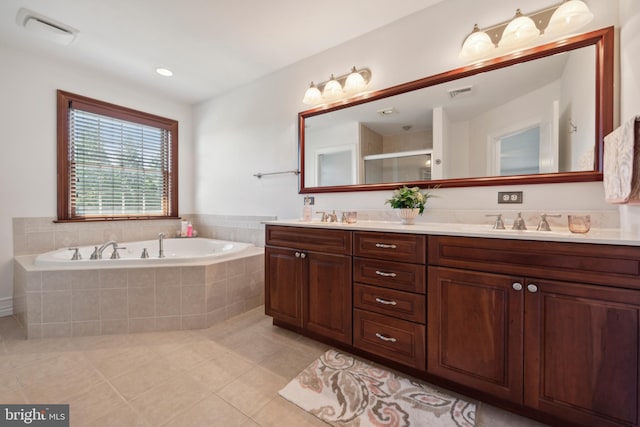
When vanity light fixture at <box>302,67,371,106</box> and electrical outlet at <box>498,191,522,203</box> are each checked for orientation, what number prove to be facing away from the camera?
0

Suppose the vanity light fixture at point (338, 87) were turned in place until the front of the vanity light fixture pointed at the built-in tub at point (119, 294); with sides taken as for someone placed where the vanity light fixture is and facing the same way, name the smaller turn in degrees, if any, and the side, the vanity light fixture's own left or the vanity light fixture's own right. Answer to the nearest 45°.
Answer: approximately 45° to the vanity light fixture's own right

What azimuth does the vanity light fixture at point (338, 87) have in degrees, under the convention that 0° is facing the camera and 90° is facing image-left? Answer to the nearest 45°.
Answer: approximately 45°

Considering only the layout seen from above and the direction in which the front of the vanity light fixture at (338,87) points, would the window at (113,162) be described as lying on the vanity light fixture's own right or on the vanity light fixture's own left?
on the vanity light fixture's own right

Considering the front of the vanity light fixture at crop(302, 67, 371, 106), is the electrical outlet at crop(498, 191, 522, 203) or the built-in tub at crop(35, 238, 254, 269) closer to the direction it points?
the built-in tub

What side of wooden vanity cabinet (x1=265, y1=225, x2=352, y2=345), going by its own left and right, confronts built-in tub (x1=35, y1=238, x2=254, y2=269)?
right

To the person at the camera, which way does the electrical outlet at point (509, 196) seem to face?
facing the viewer

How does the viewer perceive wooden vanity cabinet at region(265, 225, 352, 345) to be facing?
facing the viewer and to the left of the viewer

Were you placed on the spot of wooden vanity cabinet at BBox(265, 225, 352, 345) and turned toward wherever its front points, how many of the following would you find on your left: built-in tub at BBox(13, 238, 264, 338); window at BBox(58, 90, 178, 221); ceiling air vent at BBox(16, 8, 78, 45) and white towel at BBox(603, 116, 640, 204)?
1

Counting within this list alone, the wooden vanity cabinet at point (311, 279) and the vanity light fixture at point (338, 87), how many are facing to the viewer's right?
0

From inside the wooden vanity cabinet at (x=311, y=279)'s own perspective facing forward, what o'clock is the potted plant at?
The potted plant is roughly at 8 o'clock from the wooden vanity cabinet.

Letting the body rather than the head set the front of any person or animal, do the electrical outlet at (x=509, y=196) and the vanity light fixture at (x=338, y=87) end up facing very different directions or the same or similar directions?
same or similar directions

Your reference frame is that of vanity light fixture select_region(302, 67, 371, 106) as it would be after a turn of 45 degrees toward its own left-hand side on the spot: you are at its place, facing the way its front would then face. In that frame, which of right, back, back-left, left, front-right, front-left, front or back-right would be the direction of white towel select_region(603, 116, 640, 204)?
front-left

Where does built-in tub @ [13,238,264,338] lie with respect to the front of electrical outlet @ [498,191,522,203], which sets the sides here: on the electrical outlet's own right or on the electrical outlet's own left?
on the electrical outlet's own right

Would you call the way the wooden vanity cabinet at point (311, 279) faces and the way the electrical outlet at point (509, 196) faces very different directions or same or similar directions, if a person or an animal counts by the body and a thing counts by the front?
same or similar directions

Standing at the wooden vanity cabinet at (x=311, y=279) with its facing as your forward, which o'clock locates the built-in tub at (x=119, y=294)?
The built-in tub is roughly at 2 o'clock from the wooden vanity cabinet.
